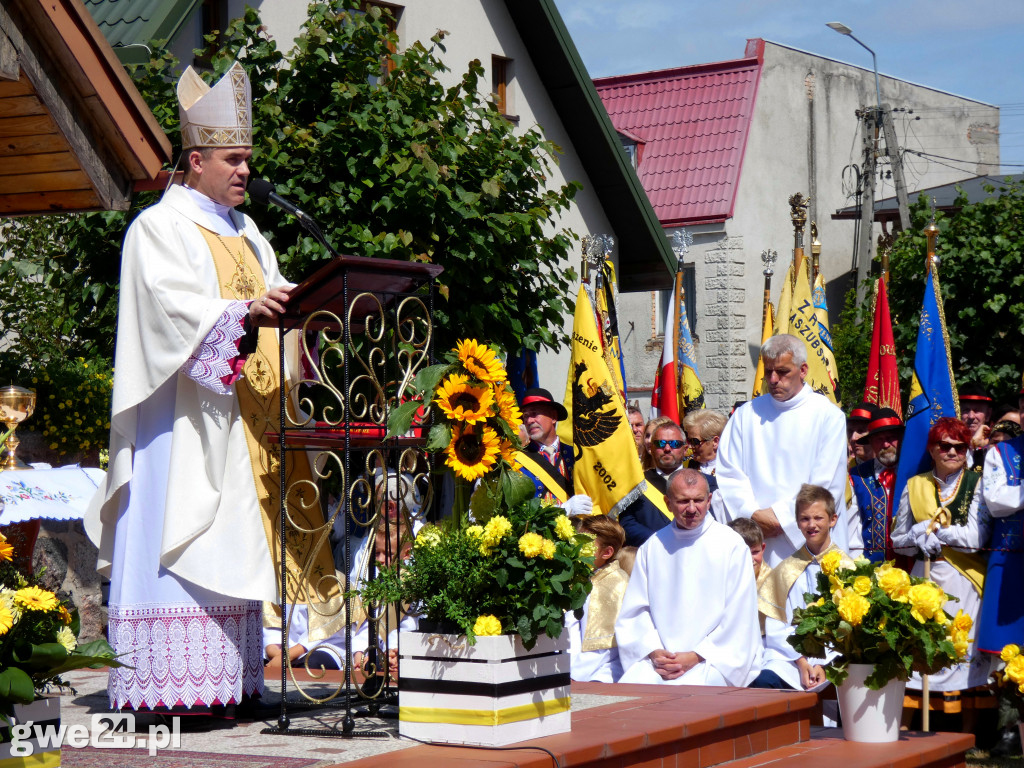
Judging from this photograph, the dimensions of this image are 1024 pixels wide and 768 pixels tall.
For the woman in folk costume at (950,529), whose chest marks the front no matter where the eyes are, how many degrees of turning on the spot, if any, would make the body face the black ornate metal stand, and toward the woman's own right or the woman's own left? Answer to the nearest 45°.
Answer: approximately 45° to the woman's own right

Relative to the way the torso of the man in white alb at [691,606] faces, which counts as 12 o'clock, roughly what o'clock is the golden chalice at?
The golden chalice is roughly at 3 o'clock from the man in white alb.

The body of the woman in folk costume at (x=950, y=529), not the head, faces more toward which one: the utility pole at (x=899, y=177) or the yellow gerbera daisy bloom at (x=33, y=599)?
the yellow gerbera daisy bloom

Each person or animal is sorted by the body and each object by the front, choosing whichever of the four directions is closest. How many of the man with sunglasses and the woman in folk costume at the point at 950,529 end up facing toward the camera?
2

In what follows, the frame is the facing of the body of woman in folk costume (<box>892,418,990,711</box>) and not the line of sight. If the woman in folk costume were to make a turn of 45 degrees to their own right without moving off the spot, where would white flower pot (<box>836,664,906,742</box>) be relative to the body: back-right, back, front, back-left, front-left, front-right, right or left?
front-left

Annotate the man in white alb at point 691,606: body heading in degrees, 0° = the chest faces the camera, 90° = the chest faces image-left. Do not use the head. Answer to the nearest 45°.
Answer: approximately 0°

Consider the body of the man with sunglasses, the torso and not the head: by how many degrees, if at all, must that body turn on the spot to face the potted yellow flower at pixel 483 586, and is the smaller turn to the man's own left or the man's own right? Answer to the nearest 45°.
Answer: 0° — they already face it

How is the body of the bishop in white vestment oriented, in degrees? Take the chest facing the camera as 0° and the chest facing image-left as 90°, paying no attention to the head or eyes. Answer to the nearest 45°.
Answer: approximately 315°

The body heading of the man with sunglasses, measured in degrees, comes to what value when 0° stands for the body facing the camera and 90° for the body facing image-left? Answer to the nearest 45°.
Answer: approximately 0°

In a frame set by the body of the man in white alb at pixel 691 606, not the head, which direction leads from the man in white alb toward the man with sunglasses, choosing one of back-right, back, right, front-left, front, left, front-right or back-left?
back
